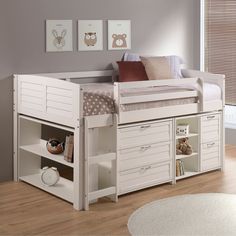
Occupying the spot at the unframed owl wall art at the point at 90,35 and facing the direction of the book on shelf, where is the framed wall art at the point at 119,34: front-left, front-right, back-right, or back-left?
back-left

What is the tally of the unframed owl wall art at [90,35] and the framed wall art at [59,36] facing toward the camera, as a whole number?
2

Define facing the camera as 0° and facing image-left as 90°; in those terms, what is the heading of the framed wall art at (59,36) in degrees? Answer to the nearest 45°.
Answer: approximately 0°

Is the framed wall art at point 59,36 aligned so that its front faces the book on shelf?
yes

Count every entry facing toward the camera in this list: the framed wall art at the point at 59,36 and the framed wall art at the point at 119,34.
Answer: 2

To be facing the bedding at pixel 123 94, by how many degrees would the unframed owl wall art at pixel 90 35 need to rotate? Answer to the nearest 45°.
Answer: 0° — it already faces it
